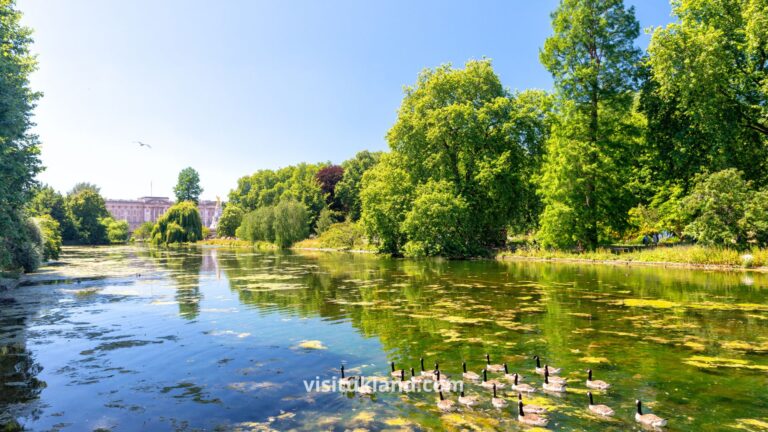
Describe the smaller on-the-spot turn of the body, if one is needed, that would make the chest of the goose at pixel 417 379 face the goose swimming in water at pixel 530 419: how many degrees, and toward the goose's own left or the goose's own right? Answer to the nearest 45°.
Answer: approximately 135° to the goose's own left

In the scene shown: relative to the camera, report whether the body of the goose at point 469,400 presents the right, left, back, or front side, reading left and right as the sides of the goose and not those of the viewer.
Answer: left

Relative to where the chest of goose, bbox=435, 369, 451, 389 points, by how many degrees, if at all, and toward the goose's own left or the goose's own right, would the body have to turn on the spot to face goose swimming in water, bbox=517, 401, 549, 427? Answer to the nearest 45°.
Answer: approximately 135° to the goose's own left

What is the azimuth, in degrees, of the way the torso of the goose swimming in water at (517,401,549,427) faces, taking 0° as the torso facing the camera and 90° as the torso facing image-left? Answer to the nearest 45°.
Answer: approximately 90°

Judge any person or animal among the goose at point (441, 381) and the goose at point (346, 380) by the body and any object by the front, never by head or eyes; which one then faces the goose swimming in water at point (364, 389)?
the goose at point (441, 381)

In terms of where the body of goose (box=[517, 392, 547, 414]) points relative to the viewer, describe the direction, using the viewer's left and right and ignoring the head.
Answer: facing to the left of the viewer

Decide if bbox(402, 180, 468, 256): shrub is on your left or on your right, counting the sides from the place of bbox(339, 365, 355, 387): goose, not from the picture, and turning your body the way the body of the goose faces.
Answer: on your right

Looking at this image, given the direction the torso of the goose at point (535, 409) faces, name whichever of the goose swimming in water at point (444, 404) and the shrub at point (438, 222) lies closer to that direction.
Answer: the goose swimming in water
